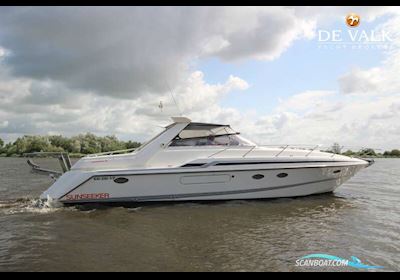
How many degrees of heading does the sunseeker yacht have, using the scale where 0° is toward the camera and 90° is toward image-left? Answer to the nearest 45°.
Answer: approximately 270°
